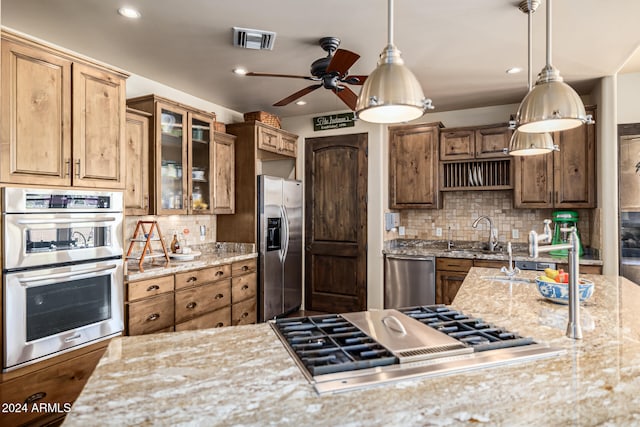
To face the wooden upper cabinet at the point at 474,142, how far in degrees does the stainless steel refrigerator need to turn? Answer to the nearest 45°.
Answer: approximately 45° to its left

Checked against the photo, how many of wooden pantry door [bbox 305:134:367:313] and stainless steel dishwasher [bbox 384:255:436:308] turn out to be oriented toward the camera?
2

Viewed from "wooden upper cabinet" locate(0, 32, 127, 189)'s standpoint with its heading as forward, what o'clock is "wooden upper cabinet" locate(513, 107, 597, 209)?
"wooden upper cabinet" locate(513, 107, 597, 209) is roughly at 11 o'clock from "wooden upper cabinet" locate(0, 32, 127, 189).

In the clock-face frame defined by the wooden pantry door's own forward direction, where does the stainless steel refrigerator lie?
The stainless steel refrigerator is roughly at 2 o'clock from the wooden pantry door.

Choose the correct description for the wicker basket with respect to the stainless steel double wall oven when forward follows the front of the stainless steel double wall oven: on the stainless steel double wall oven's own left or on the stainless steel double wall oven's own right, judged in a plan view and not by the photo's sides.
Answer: on the stainless steel double wall oven's own left

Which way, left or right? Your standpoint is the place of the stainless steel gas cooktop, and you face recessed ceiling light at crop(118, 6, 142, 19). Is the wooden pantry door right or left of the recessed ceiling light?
right

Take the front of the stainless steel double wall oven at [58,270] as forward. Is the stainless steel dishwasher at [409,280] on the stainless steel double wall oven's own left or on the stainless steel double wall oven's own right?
on the stainless steel double wall oven's own left

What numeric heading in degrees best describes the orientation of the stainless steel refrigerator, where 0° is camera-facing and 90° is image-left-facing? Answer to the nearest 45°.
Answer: approximately 315°

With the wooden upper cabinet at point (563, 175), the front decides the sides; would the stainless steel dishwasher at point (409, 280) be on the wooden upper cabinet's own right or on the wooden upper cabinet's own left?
on the wooden upper cabinet's own right
